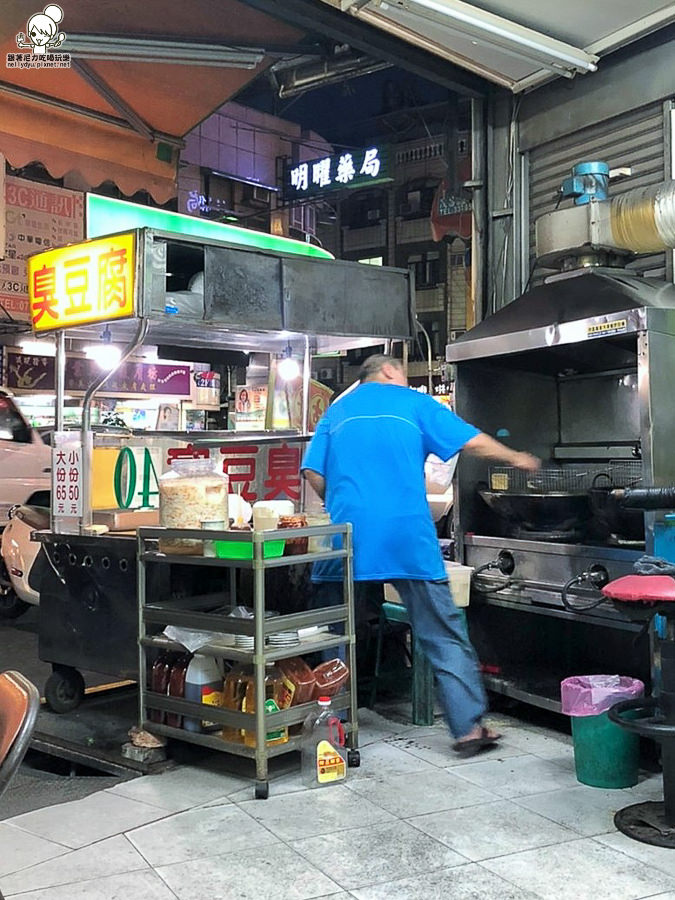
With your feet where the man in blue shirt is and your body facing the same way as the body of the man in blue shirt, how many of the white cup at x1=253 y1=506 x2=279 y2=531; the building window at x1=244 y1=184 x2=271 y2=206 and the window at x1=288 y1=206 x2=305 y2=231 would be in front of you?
2

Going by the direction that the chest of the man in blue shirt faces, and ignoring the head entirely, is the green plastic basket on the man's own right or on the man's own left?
on the man's own left

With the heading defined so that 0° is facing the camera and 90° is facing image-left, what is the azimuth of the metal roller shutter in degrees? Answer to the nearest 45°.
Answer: approximately 45°

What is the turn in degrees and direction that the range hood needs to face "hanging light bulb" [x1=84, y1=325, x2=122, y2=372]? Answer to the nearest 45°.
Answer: approximately 45° to its right

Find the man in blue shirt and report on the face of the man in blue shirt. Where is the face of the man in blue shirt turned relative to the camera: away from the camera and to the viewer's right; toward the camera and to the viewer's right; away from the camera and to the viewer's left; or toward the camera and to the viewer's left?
away from the camera and to the viewer's right

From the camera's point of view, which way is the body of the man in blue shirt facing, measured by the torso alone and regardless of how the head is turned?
away from the camera
